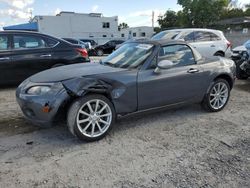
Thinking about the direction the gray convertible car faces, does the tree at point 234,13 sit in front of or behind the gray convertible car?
behind

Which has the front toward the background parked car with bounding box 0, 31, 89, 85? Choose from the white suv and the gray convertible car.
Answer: the white suv

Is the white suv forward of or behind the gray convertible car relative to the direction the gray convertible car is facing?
behind

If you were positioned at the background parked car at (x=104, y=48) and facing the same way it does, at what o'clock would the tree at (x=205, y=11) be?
The tree is roughly at 5 o'clock from the background parked car.

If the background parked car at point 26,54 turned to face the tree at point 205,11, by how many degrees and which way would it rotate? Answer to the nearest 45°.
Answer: approximately 135° to its right

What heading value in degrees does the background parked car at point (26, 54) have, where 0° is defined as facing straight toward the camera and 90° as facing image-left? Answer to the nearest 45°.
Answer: approximately 90°

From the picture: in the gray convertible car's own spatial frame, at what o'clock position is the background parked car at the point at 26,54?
The background parked car is roughly at 3 o'clock from the gray convertible car.

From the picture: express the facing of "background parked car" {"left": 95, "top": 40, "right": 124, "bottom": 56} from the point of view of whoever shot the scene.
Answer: facing to the left of the viewer

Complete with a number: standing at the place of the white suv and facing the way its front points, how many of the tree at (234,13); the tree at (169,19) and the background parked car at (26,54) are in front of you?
1

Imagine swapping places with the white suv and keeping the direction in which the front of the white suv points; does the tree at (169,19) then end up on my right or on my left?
on my right

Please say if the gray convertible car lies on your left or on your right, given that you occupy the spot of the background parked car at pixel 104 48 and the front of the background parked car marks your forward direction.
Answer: on your left

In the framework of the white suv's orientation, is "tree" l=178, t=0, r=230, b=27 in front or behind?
behind

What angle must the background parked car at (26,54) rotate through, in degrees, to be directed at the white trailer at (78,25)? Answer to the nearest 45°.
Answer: approximately 90° to its right

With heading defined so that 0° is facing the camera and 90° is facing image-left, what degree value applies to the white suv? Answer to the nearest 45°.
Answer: approximately 45°

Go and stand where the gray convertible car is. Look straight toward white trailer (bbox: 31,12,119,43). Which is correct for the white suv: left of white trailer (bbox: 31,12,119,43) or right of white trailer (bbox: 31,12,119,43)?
right
